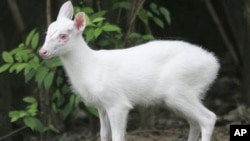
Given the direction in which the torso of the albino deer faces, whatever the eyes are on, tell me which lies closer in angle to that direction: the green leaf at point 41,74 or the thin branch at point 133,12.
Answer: the green leaf

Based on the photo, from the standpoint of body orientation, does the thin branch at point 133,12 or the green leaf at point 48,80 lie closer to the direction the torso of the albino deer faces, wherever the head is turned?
the green leaf

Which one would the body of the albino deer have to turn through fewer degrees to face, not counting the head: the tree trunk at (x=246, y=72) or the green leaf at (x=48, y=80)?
the green leaf

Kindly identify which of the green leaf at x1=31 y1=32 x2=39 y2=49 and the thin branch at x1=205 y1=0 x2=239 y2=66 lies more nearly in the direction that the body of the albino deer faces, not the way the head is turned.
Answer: the green leaf

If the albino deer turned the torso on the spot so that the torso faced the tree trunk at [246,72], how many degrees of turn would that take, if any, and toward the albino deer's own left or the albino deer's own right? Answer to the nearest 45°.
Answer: approximately 135° to the albino deer's own right

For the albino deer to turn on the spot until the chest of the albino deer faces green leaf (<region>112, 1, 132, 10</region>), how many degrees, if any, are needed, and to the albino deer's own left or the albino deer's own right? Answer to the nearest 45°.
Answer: approximately 90° to the albino deer's own right

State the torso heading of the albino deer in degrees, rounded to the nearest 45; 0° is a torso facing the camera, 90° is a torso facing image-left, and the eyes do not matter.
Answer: approximately 90°
